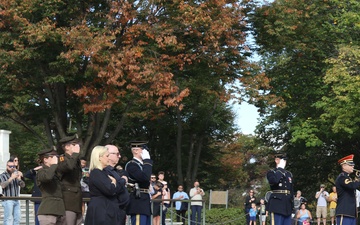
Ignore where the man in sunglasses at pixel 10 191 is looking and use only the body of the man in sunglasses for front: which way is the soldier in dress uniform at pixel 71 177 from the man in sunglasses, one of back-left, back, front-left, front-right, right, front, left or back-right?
front-right

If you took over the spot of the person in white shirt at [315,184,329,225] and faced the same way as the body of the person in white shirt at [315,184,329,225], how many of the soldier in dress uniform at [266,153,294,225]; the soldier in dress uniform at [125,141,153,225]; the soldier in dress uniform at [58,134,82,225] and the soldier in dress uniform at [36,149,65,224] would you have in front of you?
4

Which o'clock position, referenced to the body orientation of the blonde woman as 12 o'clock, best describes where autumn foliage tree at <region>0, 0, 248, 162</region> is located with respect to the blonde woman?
The autumn foliage tree is roughly at 9 o'clock from the blonde woman.

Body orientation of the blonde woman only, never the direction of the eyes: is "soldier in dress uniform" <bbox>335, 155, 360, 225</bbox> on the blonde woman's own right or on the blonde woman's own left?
on the blonde woman's own left

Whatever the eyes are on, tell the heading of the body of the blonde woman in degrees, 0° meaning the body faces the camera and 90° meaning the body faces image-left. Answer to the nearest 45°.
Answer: approximately 270°

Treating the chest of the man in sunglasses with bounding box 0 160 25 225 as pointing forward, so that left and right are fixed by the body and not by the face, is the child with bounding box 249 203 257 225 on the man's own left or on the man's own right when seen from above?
on the man's own left

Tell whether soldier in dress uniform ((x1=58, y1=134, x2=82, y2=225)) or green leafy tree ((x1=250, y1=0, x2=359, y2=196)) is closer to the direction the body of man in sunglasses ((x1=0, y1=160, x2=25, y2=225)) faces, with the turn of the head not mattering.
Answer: the soldier in dress uniform

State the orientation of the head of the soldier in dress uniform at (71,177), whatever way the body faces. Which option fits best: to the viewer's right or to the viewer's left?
to the viewer's right

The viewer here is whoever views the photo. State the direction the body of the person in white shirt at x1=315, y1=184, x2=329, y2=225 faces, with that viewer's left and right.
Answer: facing the viewer

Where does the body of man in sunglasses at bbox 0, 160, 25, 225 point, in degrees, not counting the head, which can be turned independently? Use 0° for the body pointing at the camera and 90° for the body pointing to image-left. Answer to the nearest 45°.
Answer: approximately 315°

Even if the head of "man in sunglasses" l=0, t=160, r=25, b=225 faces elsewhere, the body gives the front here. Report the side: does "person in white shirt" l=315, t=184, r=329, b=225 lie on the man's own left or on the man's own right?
on the man's own left

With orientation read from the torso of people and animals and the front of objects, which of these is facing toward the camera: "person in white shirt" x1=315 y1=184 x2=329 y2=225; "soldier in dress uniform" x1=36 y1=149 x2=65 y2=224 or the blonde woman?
the person in white shirt

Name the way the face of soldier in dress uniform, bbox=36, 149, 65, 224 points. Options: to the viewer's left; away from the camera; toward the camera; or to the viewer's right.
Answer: to the viewer's right

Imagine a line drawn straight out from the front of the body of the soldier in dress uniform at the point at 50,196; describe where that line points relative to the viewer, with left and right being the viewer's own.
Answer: facing to the right of the viewer
